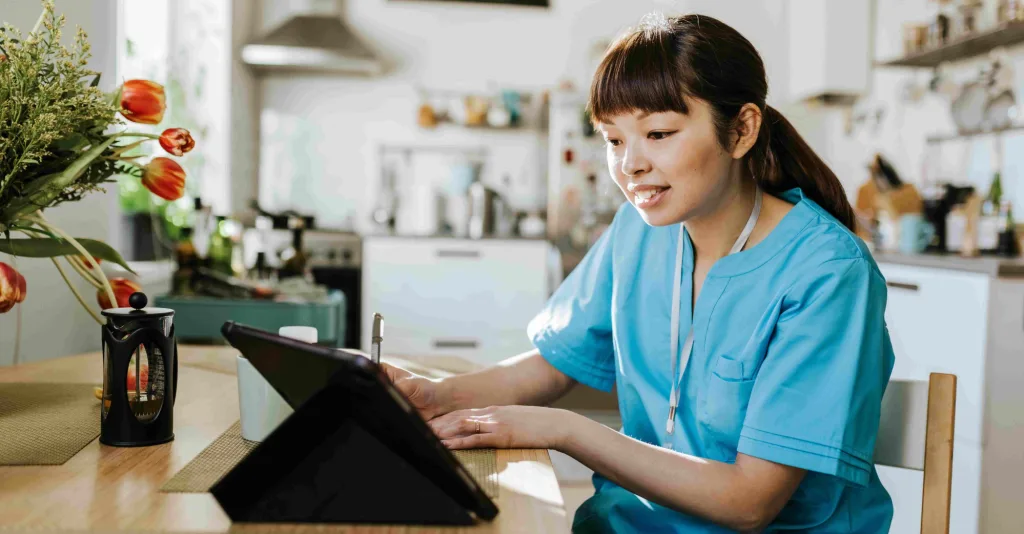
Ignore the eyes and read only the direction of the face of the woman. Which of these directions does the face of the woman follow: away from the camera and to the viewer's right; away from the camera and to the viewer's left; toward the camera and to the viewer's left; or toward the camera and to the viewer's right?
toward the camera and to the viewer's left

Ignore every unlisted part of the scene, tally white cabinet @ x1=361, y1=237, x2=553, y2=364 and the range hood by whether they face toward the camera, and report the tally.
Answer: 2

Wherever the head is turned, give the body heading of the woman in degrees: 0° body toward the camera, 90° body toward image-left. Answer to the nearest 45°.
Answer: approximately 45°

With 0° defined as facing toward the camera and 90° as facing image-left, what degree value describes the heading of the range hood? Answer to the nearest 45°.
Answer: approximately 0°

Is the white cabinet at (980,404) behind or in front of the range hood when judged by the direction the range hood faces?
in front

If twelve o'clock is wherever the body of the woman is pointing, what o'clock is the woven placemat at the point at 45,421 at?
The woven placemat is roughly at 1 o'clock from the woman.

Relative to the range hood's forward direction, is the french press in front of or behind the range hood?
in front

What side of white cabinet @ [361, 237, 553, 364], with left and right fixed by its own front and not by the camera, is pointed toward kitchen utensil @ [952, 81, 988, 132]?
left
